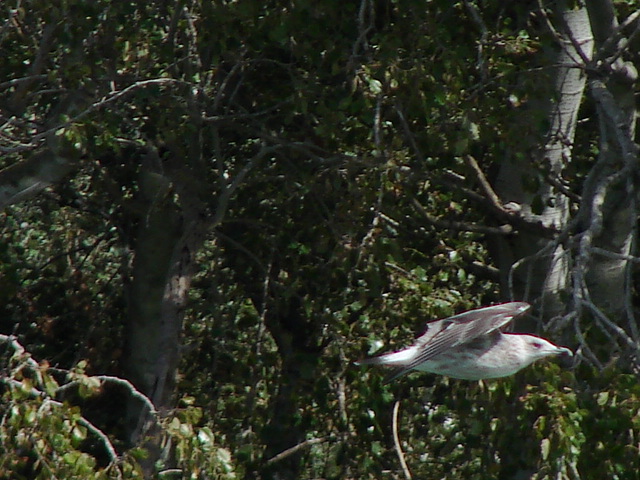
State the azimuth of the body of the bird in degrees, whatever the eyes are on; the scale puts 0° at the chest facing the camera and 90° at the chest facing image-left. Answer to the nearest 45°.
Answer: approximately 270°

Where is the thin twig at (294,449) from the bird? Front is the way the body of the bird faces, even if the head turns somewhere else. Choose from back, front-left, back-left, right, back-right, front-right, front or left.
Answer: back-left
